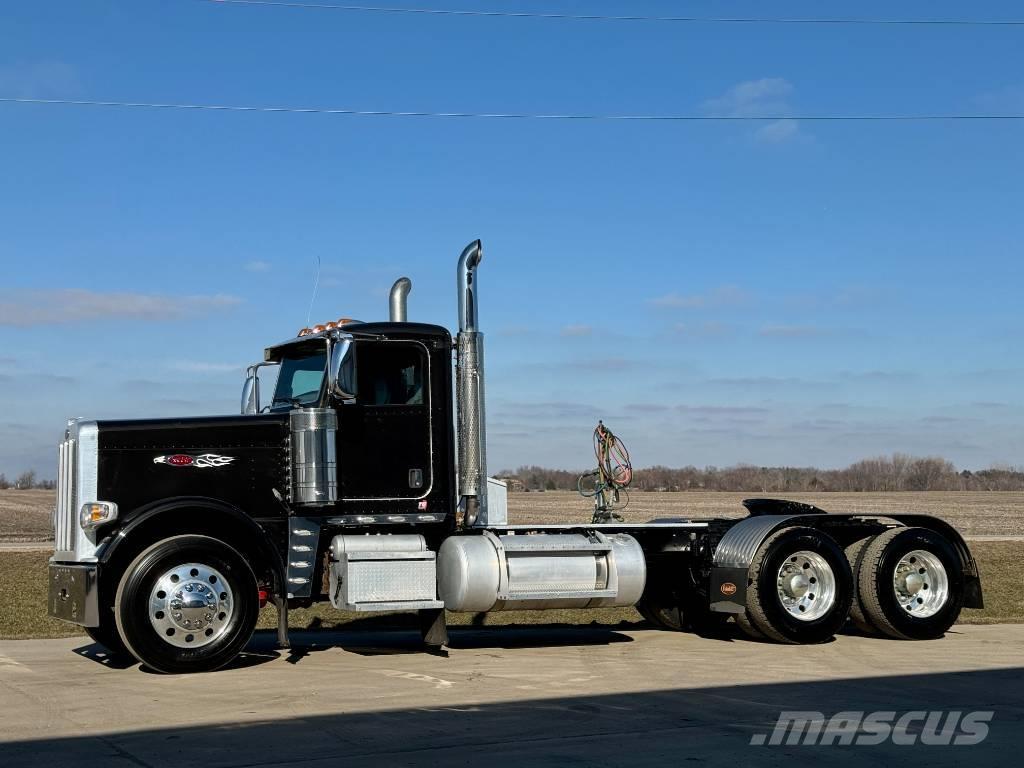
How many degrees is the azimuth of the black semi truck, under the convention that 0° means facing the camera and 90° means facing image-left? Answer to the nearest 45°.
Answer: approximately 90°
